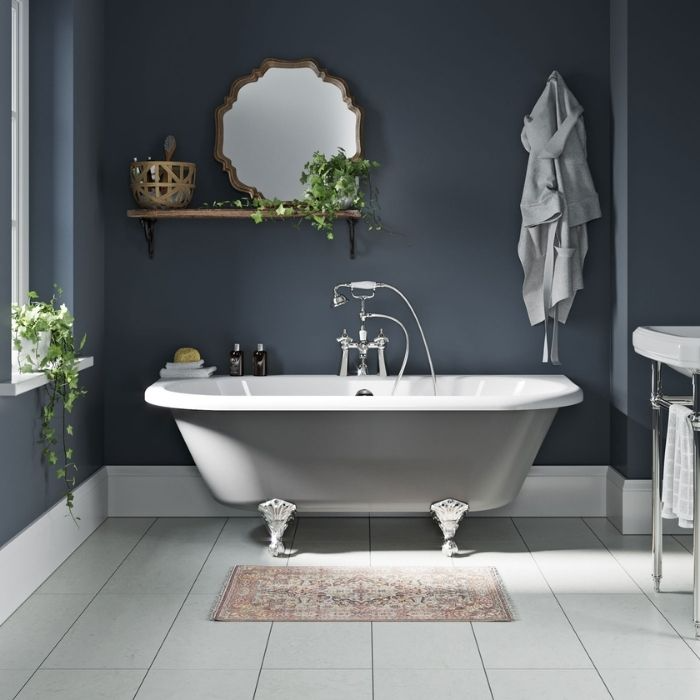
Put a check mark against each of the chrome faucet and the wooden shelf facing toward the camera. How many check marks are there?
2

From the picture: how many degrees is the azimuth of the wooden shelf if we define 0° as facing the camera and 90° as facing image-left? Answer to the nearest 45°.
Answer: approximately 0°

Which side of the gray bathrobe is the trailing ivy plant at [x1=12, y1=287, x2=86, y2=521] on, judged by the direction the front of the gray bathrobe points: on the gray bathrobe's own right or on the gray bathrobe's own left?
on the gray bathrobe's own right
